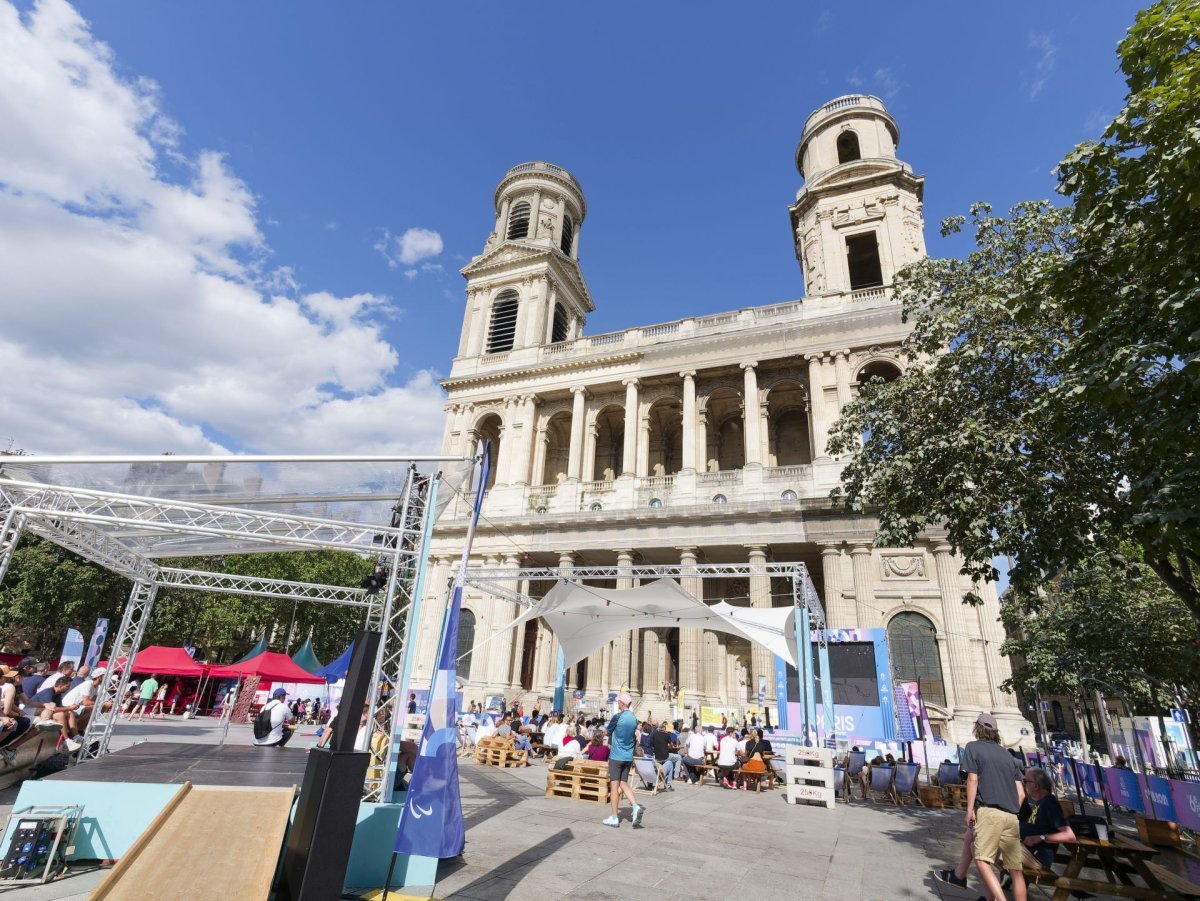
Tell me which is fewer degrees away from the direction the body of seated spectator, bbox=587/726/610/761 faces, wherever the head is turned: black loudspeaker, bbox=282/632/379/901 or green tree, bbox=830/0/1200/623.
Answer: the green tree

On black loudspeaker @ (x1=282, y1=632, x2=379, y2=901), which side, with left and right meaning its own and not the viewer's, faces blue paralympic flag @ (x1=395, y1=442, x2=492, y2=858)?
left

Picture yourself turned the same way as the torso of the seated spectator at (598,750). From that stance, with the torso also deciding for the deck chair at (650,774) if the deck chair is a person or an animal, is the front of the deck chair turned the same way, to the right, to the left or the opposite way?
the same way

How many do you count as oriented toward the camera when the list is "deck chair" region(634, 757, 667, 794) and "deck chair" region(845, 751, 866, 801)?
0

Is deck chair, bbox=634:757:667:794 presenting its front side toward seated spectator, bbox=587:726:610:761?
no

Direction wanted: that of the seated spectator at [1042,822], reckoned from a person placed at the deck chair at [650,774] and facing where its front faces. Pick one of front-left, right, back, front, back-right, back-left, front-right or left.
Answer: right

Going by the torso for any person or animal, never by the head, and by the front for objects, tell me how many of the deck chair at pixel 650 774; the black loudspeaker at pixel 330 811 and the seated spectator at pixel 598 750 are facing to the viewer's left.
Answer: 0

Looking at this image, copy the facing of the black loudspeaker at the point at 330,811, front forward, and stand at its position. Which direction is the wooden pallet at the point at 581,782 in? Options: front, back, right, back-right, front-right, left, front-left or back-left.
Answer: left

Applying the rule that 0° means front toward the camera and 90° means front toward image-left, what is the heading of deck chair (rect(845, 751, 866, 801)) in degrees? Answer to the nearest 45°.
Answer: approximately 135°

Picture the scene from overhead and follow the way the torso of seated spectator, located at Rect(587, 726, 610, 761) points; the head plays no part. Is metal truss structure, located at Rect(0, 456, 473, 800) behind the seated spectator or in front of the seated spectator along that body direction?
behind

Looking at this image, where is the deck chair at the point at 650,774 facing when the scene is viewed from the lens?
facing away from the viewer and to the right of the viewer

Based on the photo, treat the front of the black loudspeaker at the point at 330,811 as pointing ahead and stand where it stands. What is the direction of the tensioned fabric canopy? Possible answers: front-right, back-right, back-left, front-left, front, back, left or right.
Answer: back-left

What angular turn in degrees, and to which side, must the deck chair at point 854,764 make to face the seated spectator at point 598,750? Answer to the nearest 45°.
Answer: approximately 90° to its left

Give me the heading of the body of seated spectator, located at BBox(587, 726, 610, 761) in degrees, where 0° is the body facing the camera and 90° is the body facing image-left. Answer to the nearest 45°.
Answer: approximately 225°
